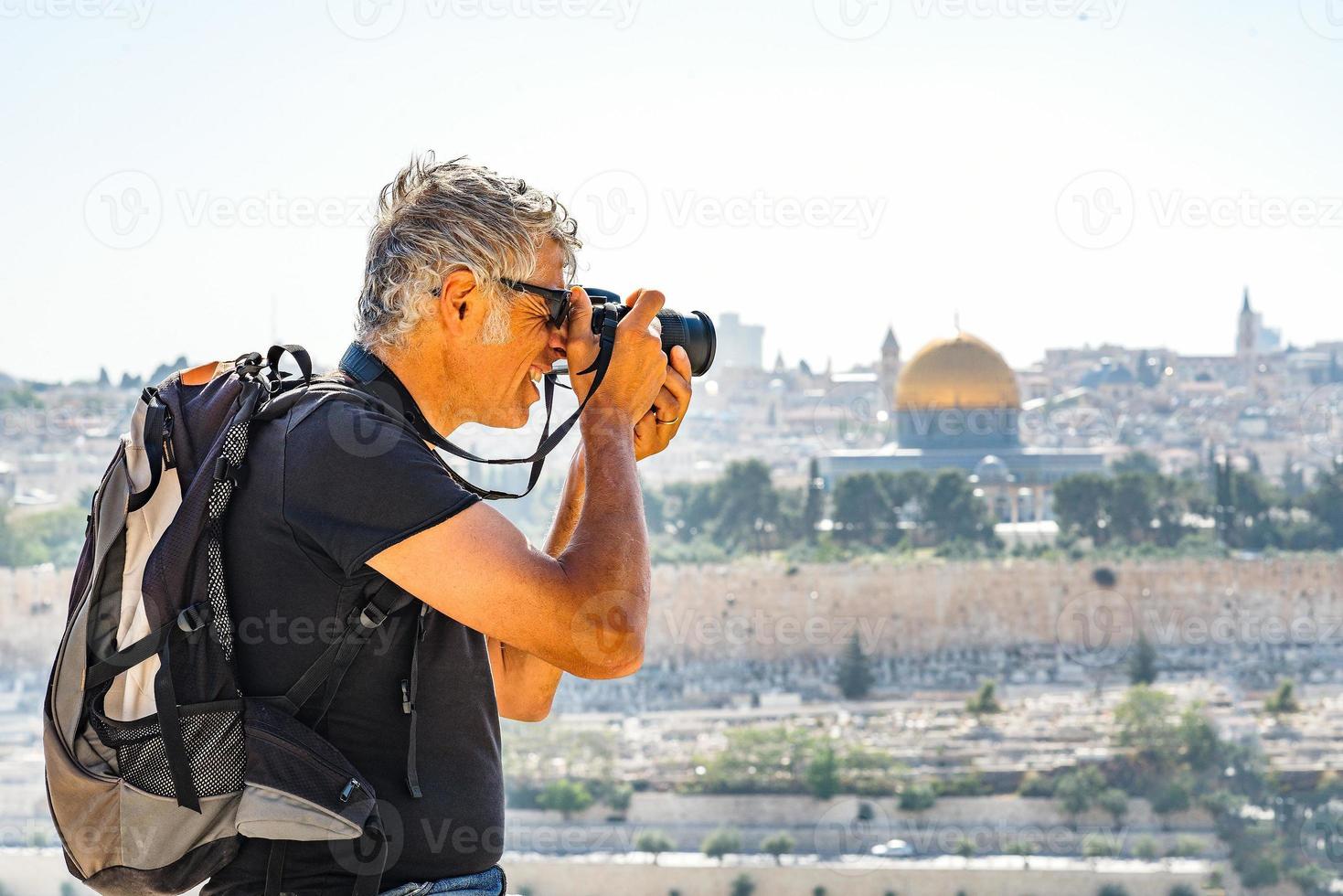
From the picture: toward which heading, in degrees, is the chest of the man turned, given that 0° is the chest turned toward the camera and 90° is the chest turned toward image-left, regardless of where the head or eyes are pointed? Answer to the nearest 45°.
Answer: approximately 270°

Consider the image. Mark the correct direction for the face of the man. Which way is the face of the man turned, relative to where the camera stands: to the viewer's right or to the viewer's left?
to the viewer's right

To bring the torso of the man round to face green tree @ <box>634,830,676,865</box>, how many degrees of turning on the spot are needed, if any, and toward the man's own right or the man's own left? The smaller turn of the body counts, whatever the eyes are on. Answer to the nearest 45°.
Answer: approximately 90° to the man's own left

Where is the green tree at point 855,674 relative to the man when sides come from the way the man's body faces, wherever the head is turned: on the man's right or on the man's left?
on the man's left

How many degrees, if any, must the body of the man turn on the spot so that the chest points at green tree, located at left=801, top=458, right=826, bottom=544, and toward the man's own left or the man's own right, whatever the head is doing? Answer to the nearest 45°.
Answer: approximately 90° to the man's own left

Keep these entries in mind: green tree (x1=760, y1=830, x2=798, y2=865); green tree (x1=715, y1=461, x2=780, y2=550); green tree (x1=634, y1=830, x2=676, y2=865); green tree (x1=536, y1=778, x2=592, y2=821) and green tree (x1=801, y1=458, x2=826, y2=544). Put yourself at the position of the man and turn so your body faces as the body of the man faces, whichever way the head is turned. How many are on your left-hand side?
5

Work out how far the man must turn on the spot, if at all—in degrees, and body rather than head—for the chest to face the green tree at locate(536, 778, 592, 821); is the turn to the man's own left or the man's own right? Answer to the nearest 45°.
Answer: approximately 90° to the man's own left
